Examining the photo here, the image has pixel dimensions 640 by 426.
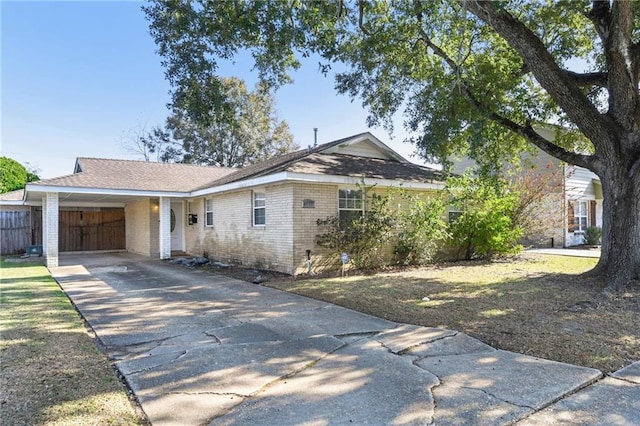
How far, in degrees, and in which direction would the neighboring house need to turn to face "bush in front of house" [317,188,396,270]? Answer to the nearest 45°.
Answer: approximately 90° to its right

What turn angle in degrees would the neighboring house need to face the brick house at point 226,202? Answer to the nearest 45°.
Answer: approximately 90° to its right

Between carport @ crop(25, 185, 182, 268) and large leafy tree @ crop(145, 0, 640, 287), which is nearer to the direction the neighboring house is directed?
the large leafy tree

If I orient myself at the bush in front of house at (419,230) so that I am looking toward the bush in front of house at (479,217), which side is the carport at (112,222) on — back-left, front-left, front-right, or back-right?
back-left

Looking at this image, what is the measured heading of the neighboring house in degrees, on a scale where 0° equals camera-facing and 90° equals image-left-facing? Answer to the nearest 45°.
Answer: approximately 315°

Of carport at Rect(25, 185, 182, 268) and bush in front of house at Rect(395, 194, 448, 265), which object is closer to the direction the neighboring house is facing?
the bush in front of house

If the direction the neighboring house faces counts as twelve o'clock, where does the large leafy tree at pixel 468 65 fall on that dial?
The large leafy tree is roughly at 2 o'clock from the neighboring house.

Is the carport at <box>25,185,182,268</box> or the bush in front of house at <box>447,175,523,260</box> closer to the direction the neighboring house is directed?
the bush in front of house

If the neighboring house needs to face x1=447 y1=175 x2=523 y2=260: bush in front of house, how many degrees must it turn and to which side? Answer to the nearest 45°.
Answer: approximately 45° to its right

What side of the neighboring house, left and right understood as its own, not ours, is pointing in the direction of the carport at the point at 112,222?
right
